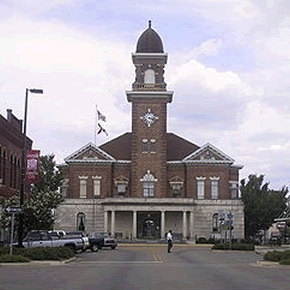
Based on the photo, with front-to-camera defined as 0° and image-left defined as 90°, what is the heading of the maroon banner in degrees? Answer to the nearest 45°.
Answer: approximately 0°

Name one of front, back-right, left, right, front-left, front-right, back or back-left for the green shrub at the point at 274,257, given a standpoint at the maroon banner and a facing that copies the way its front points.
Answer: left

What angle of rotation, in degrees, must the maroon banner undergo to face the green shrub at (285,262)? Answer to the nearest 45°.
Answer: approximately 90° to its left
